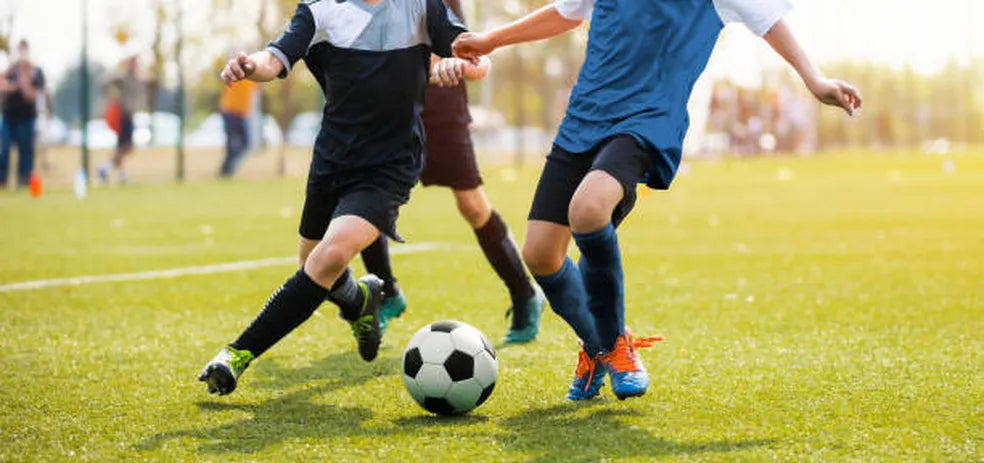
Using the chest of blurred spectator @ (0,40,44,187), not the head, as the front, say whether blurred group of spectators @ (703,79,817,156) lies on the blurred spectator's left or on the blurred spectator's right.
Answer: on the blurred spectator's left

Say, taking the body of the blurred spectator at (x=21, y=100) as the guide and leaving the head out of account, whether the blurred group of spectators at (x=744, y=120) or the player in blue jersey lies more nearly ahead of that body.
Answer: the player in blue jersey

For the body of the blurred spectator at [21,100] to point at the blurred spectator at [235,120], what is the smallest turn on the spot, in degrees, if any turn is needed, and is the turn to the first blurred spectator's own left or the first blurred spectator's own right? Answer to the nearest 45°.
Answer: approximately 135° to the first blurred spectator's own left

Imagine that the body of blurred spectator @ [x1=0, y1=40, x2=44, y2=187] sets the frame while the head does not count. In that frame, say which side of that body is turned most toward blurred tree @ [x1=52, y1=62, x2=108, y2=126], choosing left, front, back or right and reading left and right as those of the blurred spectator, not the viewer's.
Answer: back

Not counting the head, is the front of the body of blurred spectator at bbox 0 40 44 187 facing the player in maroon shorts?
yes

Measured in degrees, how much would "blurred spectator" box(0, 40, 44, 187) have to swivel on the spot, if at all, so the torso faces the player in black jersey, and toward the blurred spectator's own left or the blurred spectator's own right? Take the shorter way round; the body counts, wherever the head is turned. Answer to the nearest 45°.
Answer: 0° — they already face them

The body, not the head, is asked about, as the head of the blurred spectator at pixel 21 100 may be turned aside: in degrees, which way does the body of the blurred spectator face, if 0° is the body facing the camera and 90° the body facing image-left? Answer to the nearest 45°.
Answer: approximately 0°

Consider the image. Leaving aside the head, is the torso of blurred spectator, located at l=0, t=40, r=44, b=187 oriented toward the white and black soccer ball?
yes

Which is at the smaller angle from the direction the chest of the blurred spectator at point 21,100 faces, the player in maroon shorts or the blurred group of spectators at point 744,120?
the player in maroon shorts

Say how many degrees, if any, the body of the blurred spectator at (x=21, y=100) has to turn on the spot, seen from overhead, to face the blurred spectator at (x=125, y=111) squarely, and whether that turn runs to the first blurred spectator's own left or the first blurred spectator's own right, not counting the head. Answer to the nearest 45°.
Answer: approximately 135° to the first blurred spectator's own left
